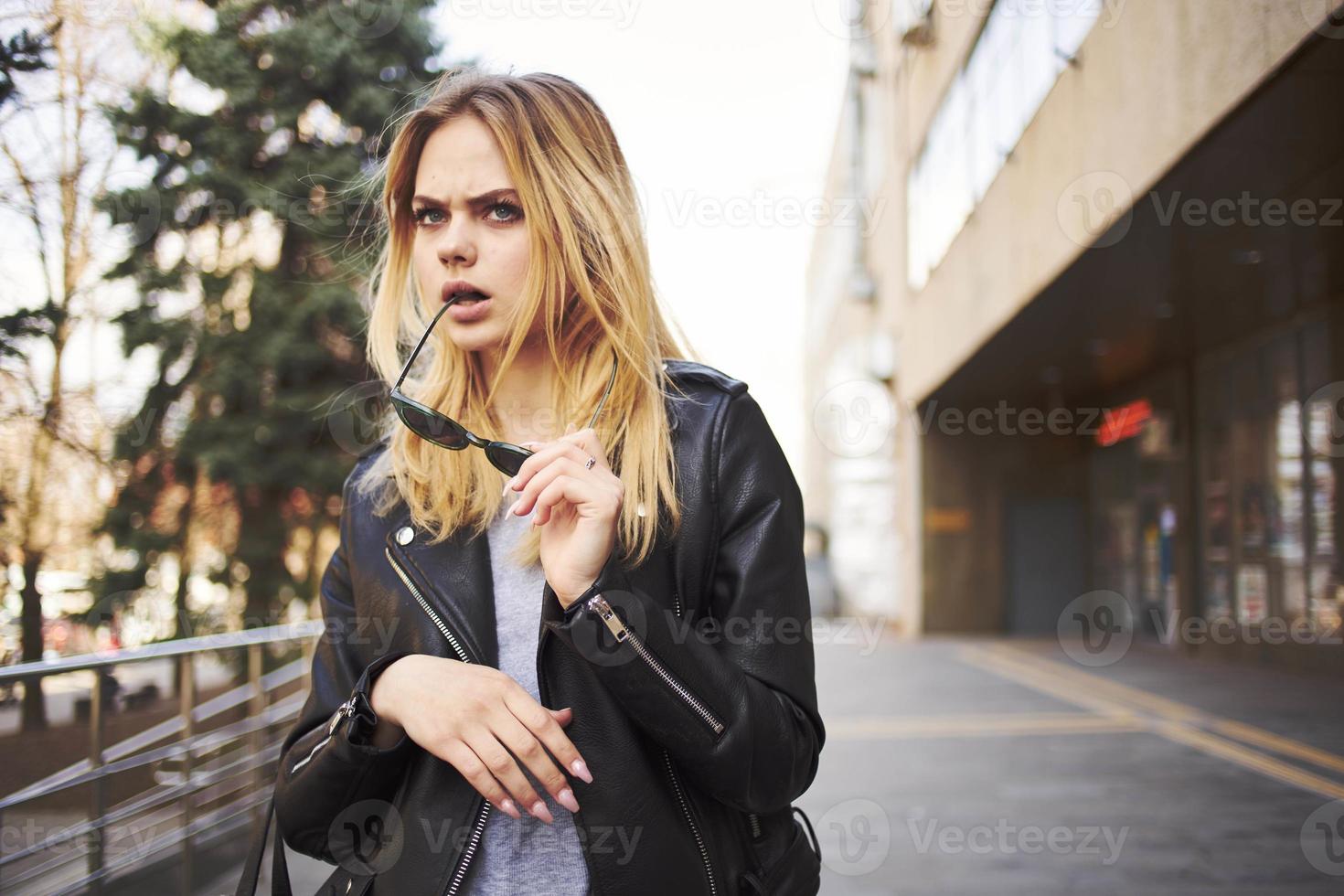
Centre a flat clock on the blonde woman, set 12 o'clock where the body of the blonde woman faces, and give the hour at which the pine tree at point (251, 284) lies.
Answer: The pine tree is roughly at 4 o'clock from the blonde woman.

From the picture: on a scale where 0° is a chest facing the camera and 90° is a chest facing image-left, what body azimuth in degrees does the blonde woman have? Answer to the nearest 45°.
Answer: approximately 45°

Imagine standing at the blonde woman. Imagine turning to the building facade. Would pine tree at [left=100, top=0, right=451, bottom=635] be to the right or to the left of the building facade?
left

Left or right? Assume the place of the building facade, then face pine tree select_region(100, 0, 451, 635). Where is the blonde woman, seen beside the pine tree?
left

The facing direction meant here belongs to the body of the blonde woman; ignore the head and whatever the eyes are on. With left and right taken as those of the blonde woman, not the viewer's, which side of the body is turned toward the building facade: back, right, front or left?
back
